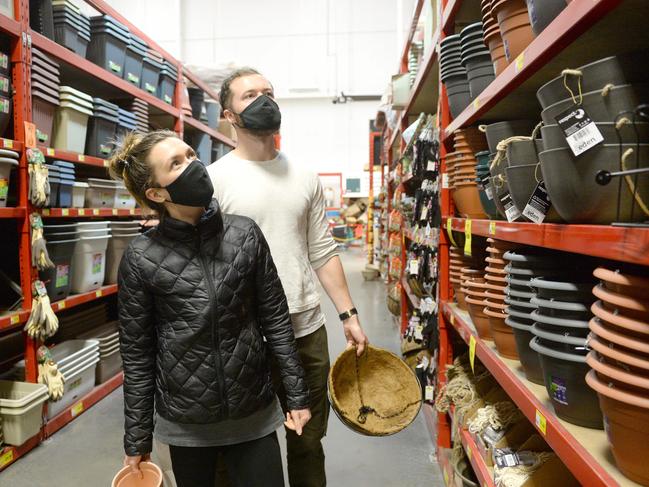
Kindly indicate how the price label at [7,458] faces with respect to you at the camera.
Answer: facing the viewer and to the right of the viewer

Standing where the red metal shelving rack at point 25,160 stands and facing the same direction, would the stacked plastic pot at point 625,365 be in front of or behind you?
in front

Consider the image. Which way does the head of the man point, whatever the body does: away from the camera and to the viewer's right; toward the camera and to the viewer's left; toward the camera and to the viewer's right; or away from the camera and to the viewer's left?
toward the camera and to the viewer's right

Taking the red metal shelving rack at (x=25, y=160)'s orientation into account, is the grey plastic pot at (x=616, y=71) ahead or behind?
ahead

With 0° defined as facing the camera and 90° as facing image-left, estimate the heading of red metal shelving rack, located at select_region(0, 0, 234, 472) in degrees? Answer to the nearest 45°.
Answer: approximately 315°

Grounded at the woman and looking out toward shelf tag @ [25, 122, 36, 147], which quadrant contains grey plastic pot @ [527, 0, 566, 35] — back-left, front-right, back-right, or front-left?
back-right

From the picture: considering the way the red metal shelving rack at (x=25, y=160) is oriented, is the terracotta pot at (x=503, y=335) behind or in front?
in front

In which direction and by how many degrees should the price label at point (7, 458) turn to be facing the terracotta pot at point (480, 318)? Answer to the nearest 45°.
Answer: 0° — it already faces it
